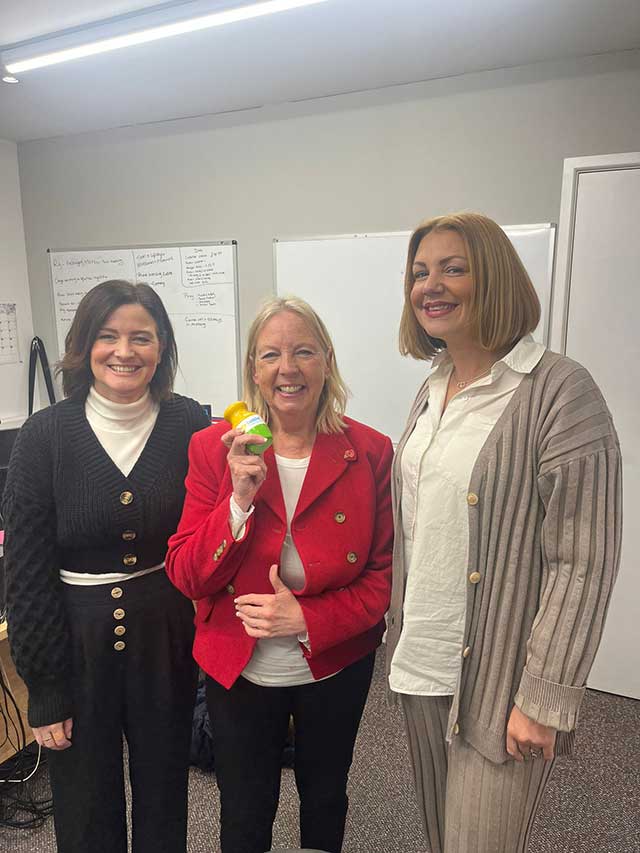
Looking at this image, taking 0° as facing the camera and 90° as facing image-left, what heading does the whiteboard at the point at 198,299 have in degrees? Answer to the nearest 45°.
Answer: approximately 0°

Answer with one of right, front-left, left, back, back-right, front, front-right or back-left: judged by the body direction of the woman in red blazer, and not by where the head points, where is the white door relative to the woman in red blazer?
back-left

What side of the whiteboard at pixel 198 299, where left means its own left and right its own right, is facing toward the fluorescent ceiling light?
front

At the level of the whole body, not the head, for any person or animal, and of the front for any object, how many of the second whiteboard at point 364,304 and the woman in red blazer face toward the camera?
2

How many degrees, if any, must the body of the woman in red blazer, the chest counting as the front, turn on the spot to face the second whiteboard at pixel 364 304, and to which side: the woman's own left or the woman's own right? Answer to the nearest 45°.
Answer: approximately 180°

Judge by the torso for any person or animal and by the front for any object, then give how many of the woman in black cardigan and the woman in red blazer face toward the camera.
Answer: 2

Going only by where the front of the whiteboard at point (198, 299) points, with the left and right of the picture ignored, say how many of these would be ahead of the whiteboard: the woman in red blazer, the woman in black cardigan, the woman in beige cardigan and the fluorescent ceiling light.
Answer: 4

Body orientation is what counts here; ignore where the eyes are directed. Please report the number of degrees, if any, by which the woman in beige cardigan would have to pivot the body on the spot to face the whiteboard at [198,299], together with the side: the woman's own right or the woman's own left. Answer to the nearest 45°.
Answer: approximately 90° to the woman's own right

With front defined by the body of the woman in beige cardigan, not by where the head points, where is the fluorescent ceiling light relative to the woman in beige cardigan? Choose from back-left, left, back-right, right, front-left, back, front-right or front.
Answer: right

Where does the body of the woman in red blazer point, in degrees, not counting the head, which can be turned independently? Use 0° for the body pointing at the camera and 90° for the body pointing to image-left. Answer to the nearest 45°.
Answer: approximately 0°
